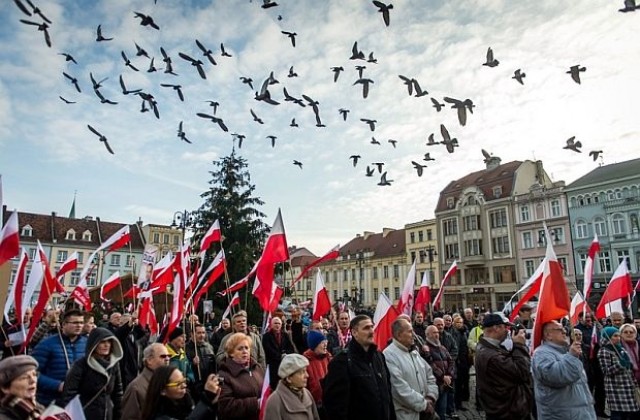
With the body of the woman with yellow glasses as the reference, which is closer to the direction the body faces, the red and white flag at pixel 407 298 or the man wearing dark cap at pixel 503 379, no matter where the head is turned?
the man wearing dark cap

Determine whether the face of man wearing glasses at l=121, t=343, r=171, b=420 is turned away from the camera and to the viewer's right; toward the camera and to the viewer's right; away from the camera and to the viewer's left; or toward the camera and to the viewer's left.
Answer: toward the camera and to the viewer's right

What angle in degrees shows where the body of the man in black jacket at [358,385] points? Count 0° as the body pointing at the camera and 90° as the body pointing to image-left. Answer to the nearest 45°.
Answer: approximately 315°

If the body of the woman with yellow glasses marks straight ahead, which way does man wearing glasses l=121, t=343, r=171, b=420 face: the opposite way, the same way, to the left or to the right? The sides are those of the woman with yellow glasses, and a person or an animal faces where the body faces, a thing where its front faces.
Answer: the same way
